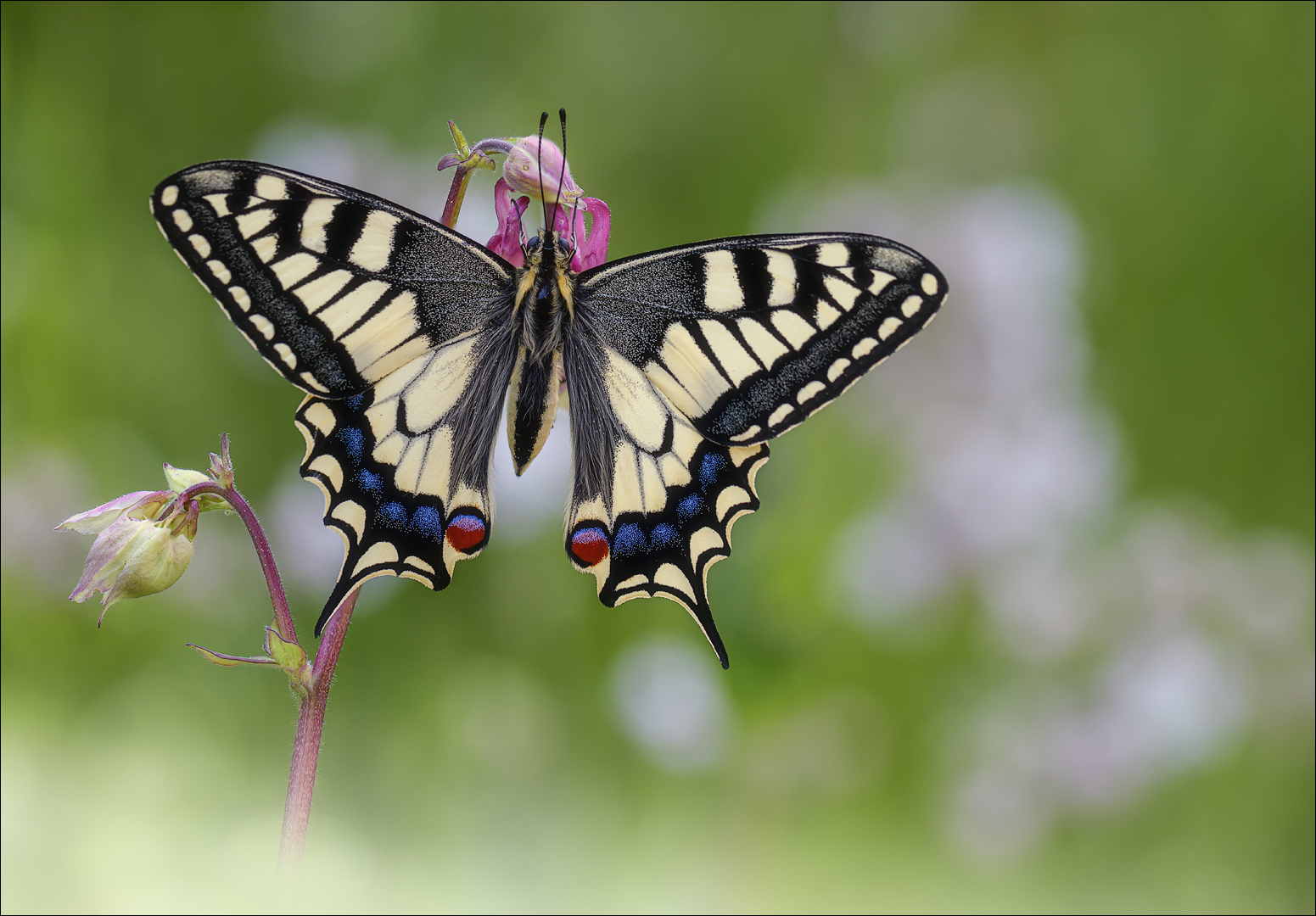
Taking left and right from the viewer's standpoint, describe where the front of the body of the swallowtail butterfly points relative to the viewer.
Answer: facing away from the viewer
